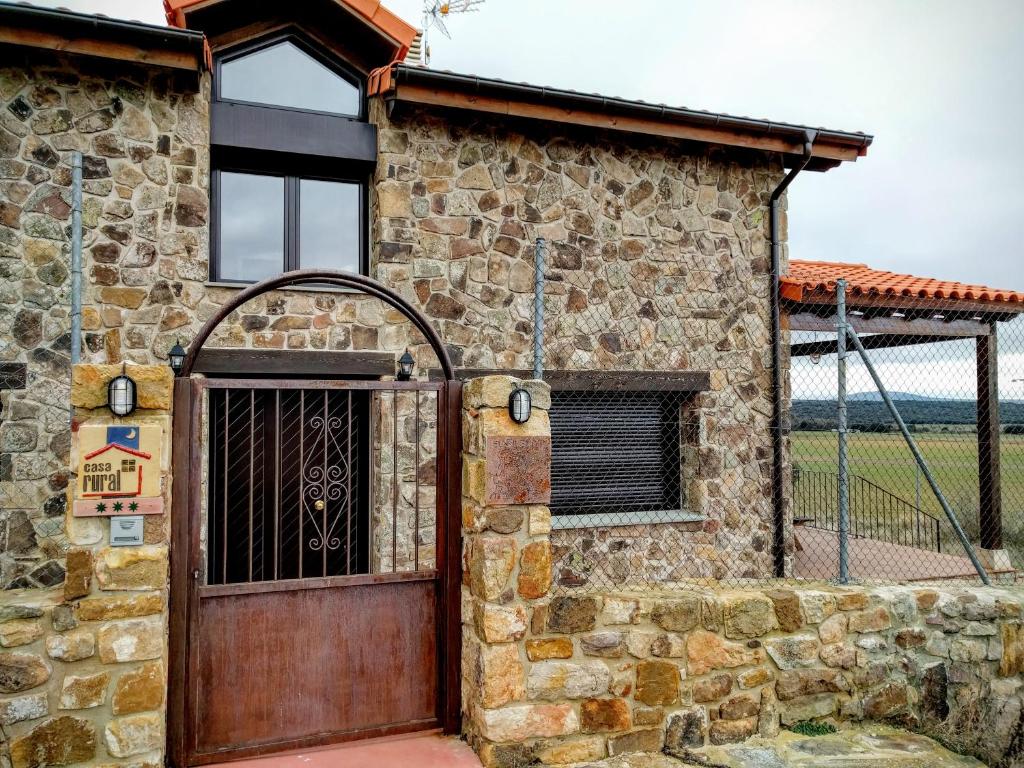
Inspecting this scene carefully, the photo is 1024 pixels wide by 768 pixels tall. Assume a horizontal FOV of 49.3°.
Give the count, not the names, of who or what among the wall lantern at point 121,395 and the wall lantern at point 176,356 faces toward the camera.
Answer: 2

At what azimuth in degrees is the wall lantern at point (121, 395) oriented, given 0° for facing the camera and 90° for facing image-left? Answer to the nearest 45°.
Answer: approximately 0°

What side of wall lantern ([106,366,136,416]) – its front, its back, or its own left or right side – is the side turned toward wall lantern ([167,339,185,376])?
back

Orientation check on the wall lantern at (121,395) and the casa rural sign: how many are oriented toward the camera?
2

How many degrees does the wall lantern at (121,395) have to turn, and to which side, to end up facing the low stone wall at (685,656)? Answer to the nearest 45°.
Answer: approximately 90° to its left
